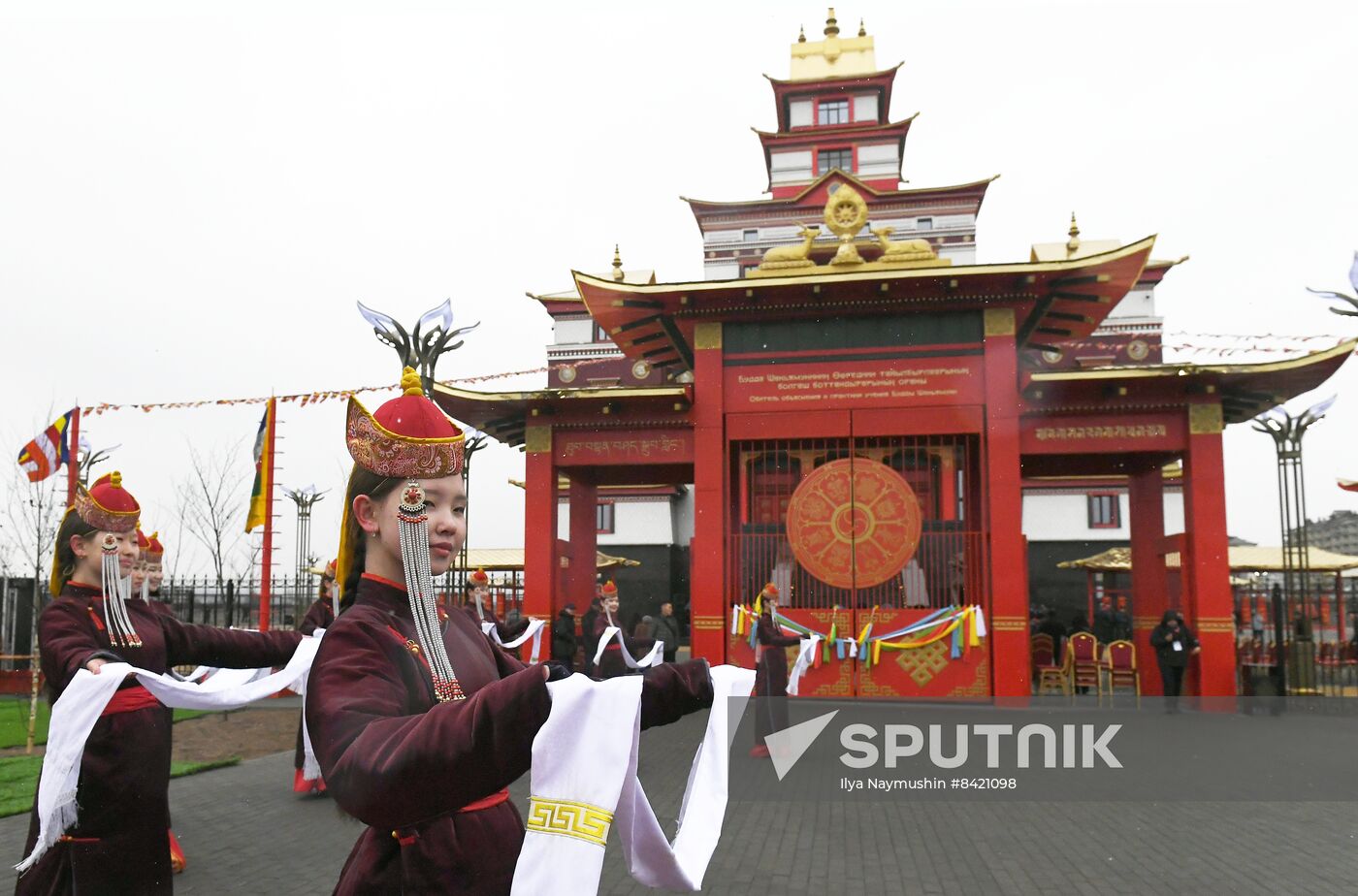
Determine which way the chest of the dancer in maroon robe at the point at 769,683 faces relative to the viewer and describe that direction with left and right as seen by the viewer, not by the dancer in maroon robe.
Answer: facing to the right of the viewer

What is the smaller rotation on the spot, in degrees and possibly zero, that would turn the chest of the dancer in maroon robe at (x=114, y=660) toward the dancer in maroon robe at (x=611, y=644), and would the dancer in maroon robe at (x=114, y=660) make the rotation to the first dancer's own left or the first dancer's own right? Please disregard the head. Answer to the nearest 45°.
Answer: approximately 90° to the first dancer's own left

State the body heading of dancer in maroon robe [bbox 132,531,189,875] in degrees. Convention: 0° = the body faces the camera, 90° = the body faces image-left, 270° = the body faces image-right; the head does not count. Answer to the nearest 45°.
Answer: approximately 315°

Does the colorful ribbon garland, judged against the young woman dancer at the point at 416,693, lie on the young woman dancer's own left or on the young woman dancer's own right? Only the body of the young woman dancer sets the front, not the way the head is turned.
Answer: on the young woman dancer's own left

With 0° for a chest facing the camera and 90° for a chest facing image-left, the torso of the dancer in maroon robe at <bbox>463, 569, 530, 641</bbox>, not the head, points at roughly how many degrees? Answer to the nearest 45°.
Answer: approximately 315°

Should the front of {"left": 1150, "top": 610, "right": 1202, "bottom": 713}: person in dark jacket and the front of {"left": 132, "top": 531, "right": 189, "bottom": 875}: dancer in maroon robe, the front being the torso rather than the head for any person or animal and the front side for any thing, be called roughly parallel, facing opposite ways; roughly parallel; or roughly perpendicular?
roughly perpendicular

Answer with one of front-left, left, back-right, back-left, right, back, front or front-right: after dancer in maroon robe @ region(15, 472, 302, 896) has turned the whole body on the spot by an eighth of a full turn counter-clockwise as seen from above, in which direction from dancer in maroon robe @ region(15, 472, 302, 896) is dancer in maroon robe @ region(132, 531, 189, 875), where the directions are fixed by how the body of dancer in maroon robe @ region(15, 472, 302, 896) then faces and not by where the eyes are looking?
left

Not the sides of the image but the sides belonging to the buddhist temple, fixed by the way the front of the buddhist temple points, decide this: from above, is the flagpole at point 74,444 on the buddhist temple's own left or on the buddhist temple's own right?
on the buddhist temple's own right

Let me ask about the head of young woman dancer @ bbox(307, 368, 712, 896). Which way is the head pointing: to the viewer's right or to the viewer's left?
to the viewer's right

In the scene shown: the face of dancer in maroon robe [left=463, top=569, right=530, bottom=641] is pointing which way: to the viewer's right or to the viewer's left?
to the viewer's right

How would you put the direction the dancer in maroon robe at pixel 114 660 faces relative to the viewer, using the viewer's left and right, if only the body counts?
facing the viewer and to the right of the viewer

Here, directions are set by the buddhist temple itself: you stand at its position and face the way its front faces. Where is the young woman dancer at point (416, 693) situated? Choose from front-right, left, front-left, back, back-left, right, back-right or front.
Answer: front
